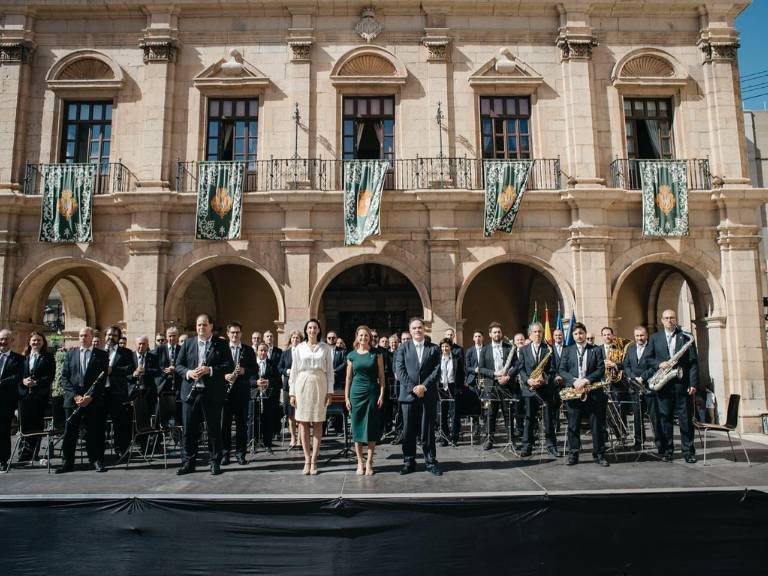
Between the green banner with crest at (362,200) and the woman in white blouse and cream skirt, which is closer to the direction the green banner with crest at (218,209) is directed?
the woman in white blouse and cream skirt

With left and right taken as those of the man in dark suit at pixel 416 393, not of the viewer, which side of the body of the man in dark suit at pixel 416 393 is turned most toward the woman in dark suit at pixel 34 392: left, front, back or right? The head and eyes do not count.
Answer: right

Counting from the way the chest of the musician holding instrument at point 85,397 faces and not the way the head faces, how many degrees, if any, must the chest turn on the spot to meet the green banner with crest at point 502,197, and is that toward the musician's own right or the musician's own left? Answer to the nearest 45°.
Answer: approximately 90° to the musician's own left

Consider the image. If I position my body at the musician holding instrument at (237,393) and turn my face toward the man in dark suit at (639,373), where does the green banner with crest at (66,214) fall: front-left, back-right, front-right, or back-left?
back-left
